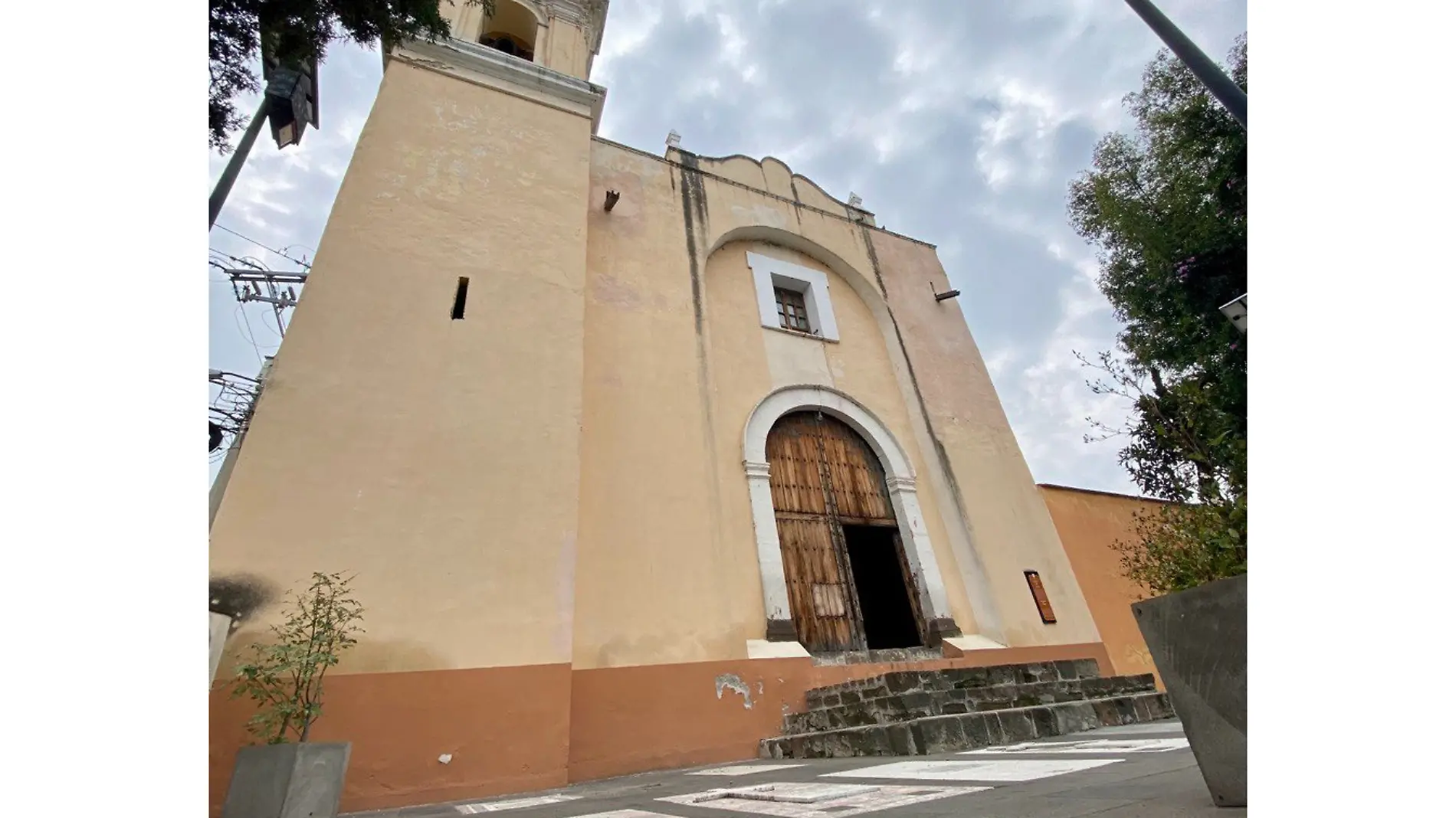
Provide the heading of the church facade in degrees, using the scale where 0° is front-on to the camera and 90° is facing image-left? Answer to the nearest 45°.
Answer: approximately 315°

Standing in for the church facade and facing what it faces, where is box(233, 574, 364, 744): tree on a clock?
The tree is roughly at 3 o'clock from the church facade.

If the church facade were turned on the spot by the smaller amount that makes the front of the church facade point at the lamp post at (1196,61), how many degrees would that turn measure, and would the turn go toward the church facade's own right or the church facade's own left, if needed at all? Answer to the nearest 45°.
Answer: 0° — it already faces it

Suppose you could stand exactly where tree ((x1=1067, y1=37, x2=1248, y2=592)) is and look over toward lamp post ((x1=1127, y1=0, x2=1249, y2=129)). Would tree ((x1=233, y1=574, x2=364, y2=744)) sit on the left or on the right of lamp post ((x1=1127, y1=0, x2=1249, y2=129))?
right

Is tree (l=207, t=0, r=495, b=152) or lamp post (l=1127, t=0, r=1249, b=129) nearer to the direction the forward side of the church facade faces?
the lamp post

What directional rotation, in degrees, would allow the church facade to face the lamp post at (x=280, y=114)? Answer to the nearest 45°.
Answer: approximately 90° to its right

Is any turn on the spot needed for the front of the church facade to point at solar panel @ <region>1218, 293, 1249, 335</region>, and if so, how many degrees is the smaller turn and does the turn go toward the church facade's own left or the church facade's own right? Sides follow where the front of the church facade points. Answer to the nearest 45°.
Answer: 0° — it already faces it

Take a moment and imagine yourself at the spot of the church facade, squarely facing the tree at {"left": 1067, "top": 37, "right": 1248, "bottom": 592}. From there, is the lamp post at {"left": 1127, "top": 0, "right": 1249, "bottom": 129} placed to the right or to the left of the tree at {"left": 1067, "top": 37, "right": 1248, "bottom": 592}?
right

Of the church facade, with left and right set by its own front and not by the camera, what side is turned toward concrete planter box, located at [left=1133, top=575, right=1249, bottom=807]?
front

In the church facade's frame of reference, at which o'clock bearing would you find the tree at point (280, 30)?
The tree is roughly at 2 o'clock from the church facade.

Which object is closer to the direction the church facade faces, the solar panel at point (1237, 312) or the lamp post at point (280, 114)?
the solar panel
